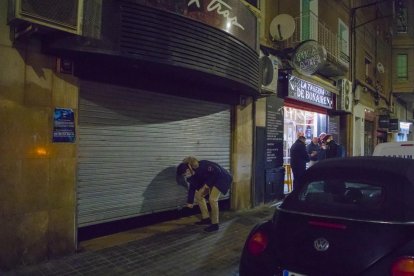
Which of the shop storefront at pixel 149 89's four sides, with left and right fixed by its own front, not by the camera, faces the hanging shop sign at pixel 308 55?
left

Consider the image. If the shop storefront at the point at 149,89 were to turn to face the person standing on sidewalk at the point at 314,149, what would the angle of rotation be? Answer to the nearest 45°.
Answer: approximately 90° to its left

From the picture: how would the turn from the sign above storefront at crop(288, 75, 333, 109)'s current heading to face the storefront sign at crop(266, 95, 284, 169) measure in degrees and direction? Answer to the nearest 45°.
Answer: approximately 90° to its right

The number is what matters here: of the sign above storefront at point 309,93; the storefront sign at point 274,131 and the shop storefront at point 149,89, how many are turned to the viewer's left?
0

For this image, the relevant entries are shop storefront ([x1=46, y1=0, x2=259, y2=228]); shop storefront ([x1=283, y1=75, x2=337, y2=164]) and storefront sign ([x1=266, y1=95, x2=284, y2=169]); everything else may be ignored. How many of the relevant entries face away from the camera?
0

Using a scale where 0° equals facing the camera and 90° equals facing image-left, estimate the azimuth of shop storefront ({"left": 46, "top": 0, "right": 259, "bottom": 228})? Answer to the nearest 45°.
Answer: approximately 315°

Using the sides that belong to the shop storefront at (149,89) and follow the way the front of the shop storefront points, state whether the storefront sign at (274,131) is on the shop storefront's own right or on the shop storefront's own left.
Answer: on the shop storefront's own left

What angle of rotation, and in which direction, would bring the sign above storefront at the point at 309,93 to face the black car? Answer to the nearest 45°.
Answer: approximately 45° to its right

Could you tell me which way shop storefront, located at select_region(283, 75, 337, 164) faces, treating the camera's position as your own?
facing the viewer and to the right of the viewer

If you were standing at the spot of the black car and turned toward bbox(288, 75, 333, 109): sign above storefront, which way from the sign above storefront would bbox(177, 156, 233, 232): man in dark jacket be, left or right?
left

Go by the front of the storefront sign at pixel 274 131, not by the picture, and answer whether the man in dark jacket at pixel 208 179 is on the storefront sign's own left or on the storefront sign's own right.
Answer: on the storefront sign's own right

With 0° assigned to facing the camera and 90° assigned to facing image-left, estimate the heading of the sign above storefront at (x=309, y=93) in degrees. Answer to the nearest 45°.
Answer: approximately 315°
